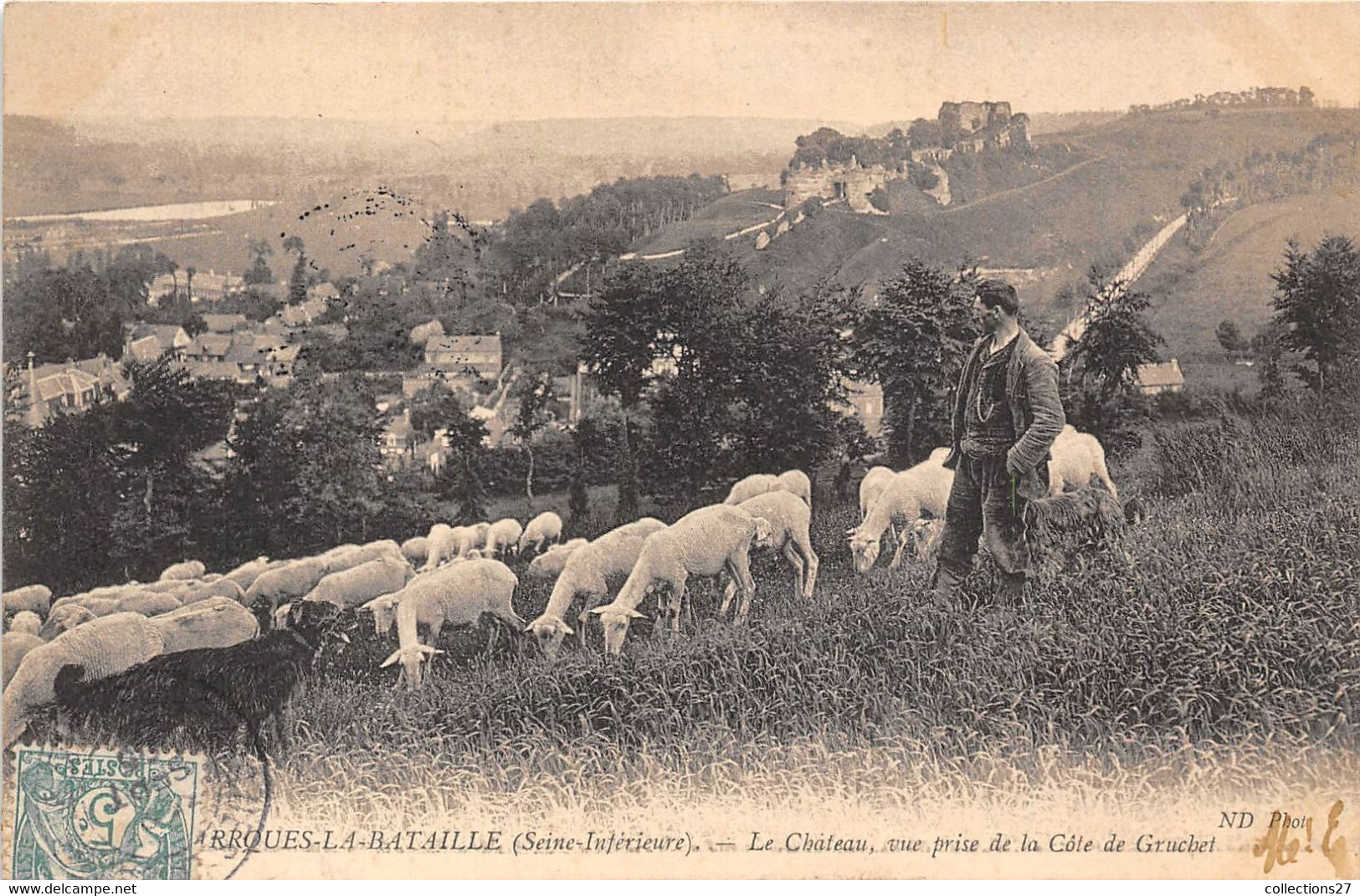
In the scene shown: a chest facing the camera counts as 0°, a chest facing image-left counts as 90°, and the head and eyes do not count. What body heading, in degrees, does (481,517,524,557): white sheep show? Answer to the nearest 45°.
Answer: approximately 45°

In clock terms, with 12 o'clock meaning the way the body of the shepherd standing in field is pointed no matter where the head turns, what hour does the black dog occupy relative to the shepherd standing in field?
The black dog is roughly at 1 o'clock from the shepherd standing in field.

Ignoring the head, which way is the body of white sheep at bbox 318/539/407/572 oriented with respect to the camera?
to the viewer's left

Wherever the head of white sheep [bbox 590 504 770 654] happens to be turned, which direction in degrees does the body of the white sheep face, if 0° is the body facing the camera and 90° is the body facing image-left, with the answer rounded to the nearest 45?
approximately 45°

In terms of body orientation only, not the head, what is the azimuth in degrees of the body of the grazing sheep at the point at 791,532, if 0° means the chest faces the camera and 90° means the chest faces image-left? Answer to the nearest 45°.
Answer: approximately 45°

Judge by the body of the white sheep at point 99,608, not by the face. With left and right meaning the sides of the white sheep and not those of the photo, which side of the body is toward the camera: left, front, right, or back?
left

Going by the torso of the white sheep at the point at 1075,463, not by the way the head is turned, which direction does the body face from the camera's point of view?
to the viewer's left
